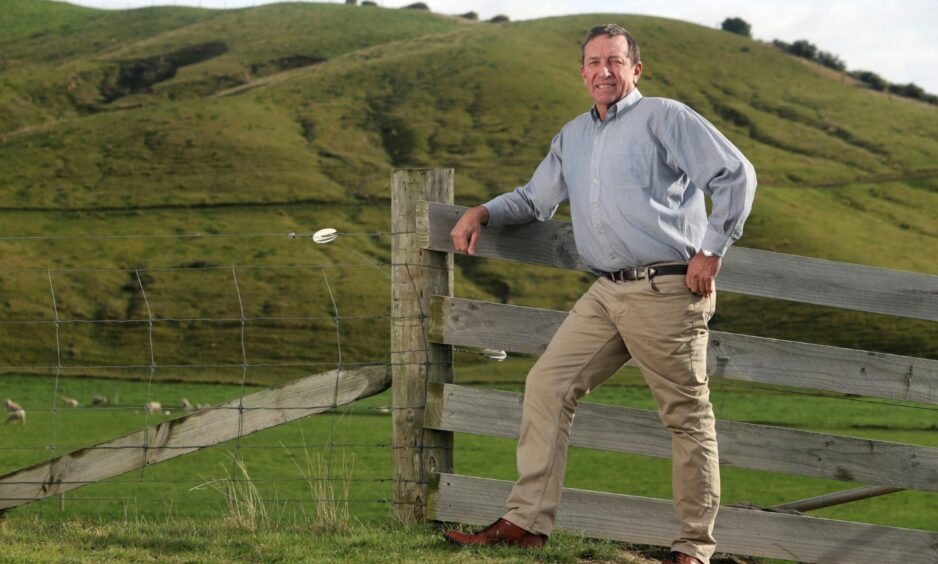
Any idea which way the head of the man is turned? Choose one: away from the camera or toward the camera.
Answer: toward the camera

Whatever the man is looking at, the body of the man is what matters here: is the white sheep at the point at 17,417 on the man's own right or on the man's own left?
on the man's own right

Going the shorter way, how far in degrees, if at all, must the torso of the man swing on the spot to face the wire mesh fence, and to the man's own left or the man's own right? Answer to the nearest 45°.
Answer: approximately 90° to the man's own right

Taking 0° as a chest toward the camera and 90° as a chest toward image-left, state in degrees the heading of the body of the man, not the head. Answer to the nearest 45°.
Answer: approximately 45°
